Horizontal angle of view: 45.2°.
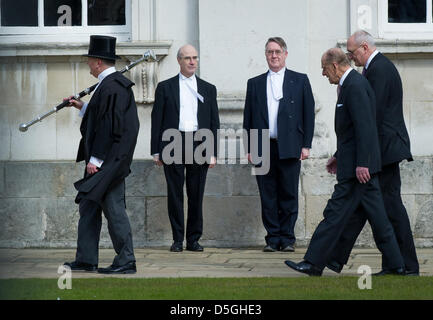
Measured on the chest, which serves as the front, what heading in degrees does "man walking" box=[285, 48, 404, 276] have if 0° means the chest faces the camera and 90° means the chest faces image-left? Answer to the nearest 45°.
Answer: approximately 90°

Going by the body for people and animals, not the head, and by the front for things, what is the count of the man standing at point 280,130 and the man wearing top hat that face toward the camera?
1

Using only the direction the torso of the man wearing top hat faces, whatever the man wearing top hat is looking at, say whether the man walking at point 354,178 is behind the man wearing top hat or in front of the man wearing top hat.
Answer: behind

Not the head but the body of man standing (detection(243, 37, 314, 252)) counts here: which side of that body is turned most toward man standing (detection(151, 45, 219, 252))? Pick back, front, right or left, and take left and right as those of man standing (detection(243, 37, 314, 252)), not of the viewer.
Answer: right

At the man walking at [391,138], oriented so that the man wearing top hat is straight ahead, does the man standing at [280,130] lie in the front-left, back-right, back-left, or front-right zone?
front-right

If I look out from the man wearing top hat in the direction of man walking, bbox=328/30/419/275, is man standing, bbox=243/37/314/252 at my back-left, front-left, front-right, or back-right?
front-left

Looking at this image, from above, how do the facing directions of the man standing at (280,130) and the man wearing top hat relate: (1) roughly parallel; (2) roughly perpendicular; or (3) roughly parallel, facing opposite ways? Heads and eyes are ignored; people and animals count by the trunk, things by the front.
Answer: roughly perpendicular

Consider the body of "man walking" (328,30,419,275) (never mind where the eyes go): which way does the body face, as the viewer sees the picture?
to the viewer's left

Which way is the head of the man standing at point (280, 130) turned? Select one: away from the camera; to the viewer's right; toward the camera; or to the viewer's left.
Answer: toward the camera

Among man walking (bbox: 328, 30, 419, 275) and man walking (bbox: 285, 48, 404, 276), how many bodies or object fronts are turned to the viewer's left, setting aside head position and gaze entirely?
2

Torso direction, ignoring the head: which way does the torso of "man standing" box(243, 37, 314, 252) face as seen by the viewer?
toward the camera

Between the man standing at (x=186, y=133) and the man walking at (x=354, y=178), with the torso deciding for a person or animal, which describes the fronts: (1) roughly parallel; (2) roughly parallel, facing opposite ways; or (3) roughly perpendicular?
roughly perpendicular
